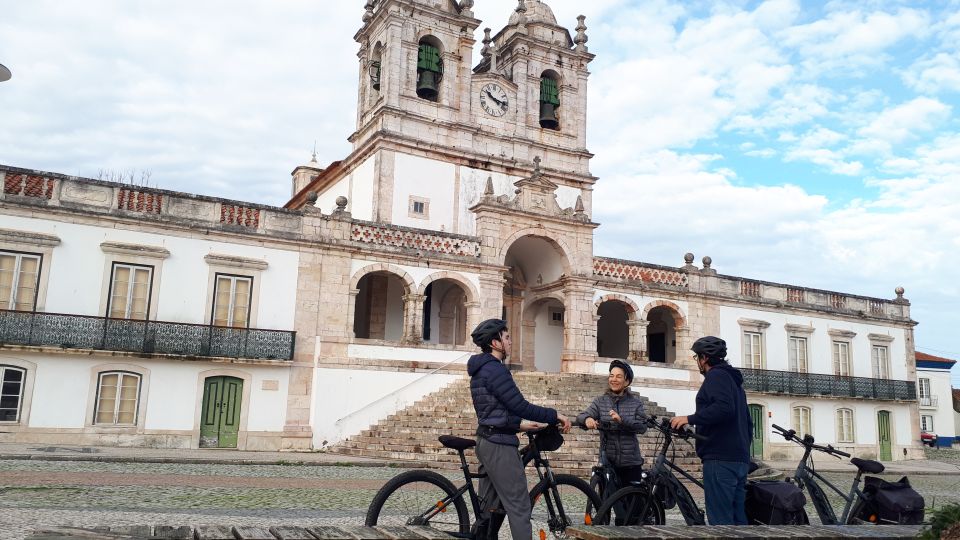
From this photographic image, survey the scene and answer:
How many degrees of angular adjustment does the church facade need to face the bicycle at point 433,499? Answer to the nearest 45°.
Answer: approximately 45° to its right

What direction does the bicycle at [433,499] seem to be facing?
to the viewer's right

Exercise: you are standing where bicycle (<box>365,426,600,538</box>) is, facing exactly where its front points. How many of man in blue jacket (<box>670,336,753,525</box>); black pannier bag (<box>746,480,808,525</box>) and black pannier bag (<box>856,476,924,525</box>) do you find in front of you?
3

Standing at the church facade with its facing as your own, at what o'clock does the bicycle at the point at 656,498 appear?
The bicycle is roughly at 1 o'clock from the church facade.

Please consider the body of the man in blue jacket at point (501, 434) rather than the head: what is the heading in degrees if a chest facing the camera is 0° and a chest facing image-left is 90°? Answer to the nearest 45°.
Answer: approximately 270°
